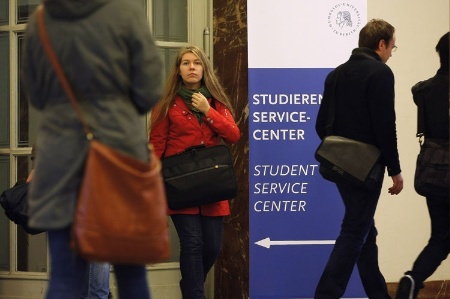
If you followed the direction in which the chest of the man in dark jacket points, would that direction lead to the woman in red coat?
no

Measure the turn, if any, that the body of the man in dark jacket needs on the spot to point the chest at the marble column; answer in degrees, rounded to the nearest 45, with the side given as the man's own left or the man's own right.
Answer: approximately 90° to the man's own left

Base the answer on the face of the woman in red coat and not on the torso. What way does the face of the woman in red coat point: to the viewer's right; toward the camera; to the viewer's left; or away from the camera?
toward the camera

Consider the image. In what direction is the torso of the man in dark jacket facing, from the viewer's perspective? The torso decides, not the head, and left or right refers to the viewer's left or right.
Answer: facing away from the viewer and to the right of the viewer

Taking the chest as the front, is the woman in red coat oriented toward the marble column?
no

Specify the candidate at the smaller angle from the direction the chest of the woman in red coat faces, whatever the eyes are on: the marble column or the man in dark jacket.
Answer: the man in dark jacket

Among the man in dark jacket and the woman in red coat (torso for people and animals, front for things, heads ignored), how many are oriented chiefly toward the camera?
1

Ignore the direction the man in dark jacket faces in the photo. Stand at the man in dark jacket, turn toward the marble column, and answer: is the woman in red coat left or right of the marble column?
left

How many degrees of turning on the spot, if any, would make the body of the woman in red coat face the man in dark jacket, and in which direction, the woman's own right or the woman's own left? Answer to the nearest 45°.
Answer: approximately 90° to the woman's own left

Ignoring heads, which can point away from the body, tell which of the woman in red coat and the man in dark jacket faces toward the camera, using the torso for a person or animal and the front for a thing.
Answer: the woman in red coat

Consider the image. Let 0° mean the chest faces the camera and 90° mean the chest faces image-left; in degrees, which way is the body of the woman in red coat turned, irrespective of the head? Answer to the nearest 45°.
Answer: approximately 0°
